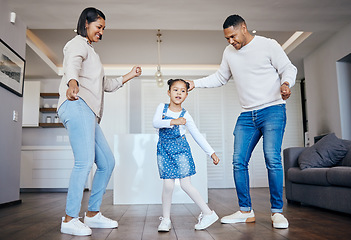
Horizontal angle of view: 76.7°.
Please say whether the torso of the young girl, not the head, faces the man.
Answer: no

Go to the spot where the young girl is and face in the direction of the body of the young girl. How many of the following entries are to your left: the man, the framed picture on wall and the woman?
1

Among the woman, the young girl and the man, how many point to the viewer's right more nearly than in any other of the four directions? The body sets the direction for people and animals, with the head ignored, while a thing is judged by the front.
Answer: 1

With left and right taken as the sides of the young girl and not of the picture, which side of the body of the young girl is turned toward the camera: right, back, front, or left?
front

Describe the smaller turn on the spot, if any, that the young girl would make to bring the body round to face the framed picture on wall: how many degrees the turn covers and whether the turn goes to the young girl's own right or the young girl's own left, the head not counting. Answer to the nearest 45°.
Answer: approximately 135° to the young girl's own right

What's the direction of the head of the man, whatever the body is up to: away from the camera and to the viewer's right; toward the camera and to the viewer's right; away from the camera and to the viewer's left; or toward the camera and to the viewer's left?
toward the camera and to the viewer's left

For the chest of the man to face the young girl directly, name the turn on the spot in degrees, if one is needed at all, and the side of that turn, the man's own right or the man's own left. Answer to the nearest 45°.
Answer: approximately 45° to the man's own right

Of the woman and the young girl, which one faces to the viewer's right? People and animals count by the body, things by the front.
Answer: the woman

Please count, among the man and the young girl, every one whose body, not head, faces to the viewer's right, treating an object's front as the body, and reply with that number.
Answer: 0

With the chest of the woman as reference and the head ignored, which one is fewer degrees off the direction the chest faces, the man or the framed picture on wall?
the man

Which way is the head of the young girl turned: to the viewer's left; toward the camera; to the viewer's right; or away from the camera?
toward the camera

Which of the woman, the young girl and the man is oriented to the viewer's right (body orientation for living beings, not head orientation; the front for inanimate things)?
the woman

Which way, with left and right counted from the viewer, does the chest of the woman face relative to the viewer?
facing to the right of the viewer

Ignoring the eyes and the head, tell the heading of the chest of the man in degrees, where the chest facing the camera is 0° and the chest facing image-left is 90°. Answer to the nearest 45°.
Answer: approximately 45°
